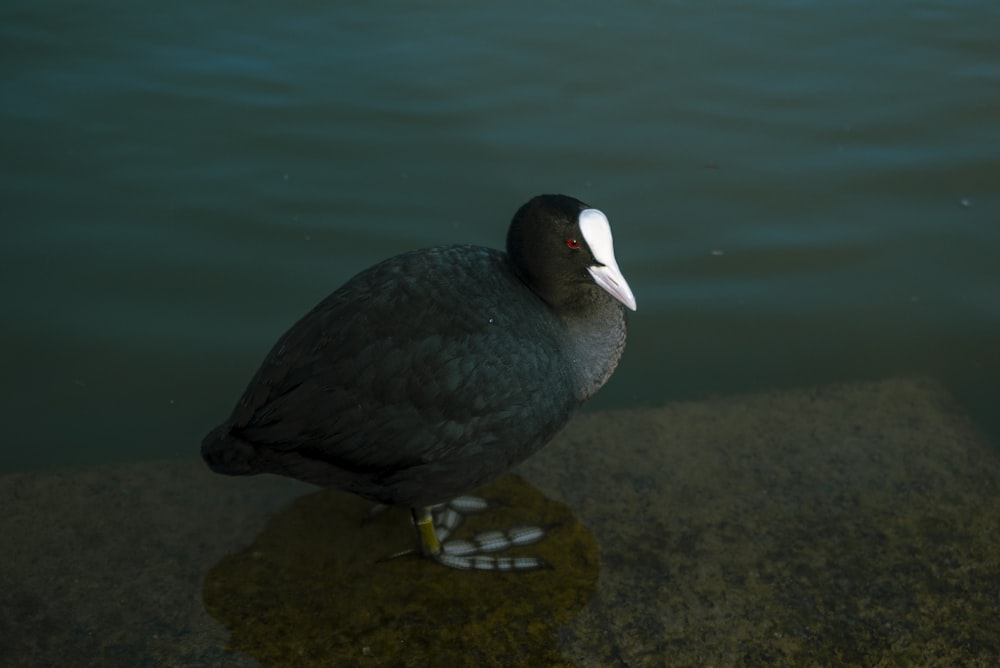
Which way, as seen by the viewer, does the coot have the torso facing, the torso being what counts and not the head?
to the viewer's right
